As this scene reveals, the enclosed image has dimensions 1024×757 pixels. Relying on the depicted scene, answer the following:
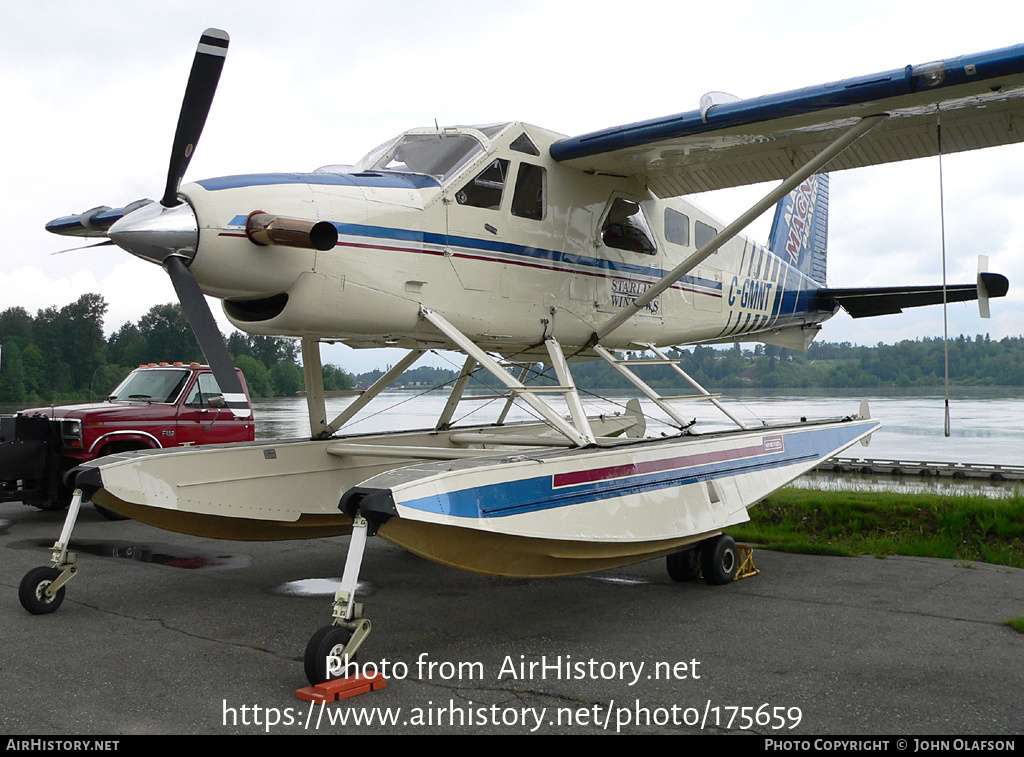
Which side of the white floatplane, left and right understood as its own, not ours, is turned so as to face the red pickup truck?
right

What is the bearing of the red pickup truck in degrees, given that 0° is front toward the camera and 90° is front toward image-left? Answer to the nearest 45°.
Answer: approximately 45°

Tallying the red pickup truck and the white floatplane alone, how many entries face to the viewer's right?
0

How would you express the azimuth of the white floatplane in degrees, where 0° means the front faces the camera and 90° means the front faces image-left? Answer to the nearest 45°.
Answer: approximately 45°

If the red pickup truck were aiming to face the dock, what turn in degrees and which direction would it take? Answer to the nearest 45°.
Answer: approximately 135° to its left

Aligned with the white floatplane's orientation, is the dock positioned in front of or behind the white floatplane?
behind
